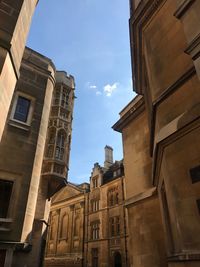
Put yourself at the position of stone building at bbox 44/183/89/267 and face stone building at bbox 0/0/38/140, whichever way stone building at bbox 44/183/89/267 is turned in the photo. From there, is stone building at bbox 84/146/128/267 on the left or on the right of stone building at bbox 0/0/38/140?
left

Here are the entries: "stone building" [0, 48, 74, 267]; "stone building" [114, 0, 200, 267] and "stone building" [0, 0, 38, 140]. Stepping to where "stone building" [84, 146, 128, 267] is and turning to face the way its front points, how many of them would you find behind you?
0

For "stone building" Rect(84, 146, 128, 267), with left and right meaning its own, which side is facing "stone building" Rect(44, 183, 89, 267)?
right

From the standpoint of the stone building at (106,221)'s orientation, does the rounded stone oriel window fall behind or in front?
in front

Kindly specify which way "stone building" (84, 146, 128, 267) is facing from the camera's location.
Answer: facing the viewer and to the left of the viewer

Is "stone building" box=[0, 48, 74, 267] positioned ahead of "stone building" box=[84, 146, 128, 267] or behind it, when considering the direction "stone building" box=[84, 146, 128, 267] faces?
ahead

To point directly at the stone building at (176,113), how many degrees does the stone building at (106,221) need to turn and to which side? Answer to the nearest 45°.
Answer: approximately 45° to its left

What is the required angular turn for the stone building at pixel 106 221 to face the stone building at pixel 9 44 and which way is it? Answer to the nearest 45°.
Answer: approximately 45° to its left

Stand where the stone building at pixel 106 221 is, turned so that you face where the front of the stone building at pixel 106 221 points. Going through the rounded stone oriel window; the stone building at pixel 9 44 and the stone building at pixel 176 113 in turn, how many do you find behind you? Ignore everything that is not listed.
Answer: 0
